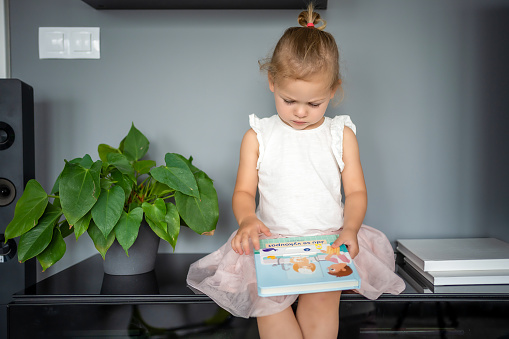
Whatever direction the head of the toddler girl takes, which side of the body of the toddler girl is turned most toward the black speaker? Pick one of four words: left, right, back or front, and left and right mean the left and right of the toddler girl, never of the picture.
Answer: right

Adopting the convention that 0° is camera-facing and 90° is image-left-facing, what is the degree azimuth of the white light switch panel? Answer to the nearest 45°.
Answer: approximately 0°

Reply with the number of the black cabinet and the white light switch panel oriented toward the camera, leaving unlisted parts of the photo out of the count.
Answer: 2

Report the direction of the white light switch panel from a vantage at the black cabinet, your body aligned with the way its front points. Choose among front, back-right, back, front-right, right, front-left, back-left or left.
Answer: back-right

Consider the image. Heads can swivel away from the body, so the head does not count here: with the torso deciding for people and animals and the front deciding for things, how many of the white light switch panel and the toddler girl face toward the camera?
2
